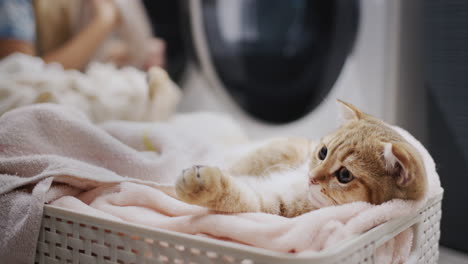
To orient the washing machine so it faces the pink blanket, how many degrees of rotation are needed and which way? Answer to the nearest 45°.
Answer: approximately 45° to its left

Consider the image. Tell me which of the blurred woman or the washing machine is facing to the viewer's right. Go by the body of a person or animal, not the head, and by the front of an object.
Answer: the blurred woman

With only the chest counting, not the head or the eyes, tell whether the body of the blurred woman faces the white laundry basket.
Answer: no

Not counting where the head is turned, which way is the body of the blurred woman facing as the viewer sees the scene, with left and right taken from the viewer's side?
facing to the right of the viewer

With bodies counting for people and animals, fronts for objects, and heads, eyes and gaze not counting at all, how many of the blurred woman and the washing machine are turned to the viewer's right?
1

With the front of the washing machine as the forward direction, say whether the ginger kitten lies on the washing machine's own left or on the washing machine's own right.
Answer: on the washing machine's own left

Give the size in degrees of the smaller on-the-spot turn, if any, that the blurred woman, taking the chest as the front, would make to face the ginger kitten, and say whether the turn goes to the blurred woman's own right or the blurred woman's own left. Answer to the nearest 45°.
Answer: approximately 90° to the blurred woman's own right
